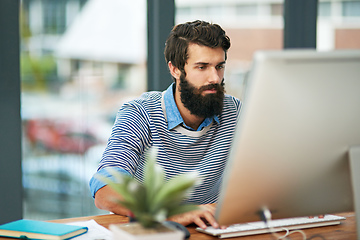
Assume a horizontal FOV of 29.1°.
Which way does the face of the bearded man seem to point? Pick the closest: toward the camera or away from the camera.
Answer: toward the camera

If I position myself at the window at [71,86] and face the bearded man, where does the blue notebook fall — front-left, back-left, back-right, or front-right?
front-right

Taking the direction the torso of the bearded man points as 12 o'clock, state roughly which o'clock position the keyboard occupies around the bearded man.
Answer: The keyboard is roughly at 1 o'clock from the bearded man.

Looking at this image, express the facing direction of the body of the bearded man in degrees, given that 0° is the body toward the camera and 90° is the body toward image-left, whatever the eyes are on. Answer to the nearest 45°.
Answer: approximately 315°

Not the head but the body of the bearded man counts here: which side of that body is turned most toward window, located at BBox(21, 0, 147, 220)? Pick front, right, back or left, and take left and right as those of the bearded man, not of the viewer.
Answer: back

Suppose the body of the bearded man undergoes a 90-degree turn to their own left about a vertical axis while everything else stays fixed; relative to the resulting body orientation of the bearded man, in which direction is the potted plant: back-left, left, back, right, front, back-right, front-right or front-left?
back-right

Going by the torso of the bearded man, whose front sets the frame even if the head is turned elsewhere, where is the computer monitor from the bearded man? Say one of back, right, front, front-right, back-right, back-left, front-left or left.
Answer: front-right

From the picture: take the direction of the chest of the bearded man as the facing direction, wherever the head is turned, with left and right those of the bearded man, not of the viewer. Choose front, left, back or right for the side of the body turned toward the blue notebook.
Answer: right
